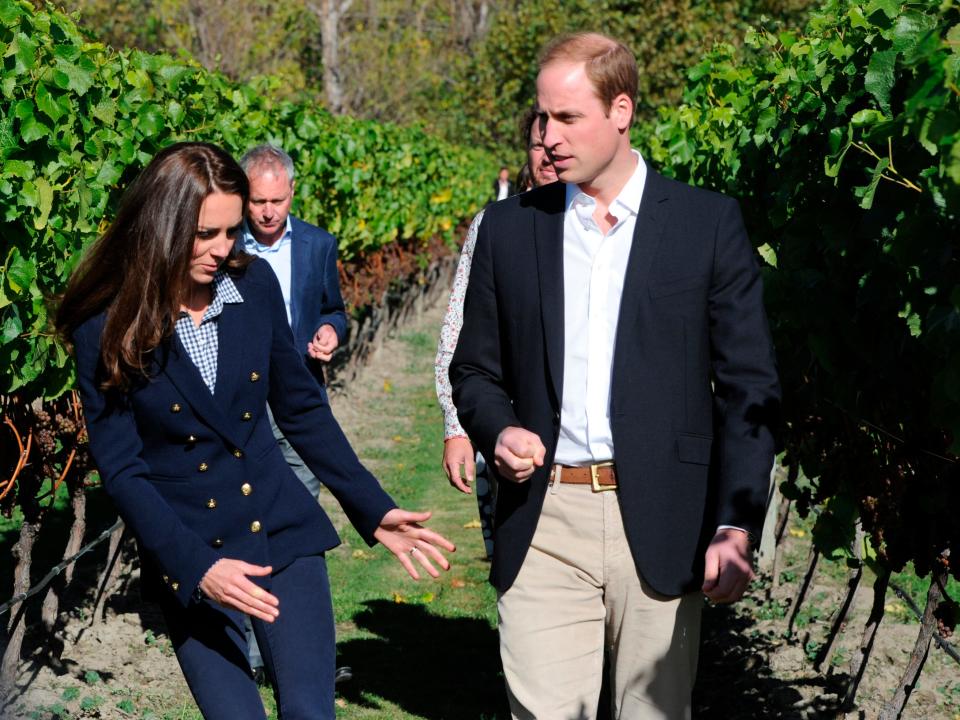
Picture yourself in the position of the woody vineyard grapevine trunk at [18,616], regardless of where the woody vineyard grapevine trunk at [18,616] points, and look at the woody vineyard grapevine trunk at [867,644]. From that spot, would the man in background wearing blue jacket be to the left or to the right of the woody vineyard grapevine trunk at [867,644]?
left

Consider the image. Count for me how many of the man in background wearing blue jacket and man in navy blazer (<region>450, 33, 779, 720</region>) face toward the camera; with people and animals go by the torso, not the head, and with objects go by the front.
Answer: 2

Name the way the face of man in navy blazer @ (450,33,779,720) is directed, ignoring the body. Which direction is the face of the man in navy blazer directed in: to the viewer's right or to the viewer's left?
to the viewer's left

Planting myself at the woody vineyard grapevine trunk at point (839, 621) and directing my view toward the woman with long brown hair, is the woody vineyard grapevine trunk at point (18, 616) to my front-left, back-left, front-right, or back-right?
front-right

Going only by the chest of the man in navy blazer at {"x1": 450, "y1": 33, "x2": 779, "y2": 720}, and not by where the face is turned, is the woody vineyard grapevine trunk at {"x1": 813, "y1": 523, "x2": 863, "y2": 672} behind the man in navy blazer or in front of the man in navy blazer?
behind

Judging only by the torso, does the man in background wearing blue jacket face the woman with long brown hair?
yes

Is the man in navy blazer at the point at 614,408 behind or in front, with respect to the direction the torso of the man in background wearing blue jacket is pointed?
in front

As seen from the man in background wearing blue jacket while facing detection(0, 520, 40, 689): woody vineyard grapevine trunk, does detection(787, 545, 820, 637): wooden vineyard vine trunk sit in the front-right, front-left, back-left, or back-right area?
back-left

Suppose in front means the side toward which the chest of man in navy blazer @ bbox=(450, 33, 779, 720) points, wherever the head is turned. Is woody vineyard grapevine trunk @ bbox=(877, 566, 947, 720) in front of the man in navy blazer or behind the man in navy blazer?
behind

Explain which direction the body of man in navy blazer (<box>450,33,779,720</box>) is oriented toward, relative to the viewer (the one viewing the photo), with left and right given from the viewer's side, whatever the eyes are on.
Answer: facing the viewer

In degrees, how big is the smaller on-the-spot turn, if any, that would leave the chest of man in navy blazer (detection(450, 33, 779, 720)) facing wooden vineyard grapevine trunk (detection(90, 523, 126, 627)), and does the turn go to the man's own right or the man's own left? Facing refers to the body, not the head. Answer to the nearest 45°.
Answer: approximately 135° to the man's own right

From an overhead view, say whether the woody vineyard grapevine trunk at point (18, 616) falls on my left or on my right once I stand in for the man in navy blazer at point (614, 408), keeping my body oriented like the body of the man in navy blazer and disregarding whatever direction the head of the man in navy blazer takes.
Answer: on my right
